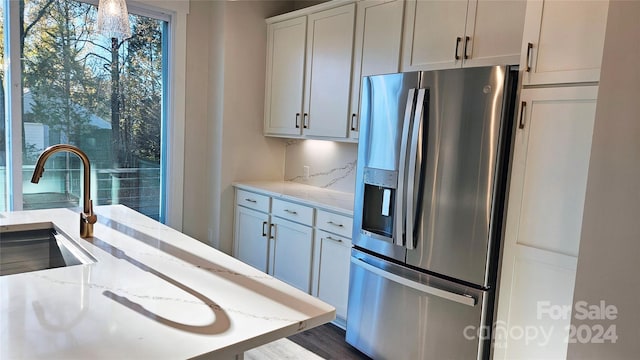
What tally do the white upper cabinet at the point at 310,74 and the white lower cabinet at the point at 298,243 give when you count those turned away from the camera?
0

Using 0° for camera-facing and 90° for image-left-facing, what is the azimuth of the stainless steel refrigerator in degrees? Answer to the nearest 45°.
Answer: approximately 45°

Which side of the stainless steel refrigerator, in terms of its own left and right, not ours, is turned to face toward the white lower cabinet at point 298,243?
right

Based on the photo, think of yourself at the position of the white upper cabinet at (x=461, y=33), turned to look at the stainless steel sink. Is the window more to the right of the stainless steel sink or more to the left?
right

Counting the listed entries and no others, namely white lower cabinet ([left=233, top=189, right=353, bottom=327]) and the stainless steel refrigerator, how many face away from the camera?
0

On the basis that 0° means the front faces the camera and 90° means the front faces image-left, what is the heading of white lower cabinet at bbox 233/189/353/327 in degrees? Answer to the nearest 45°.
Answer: approximately 45°

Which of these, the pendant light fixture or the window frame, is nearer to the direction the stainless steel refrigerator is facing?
the pendant light fixture

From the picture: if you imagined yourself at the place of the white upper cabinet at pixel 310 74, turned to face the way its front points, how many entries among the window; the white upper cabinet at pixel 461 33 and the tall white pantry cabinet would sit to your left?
2

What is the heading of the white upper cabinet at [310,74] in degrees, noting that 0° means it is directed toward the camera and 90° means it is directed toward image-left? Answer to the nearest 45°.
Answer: approximately 45°
